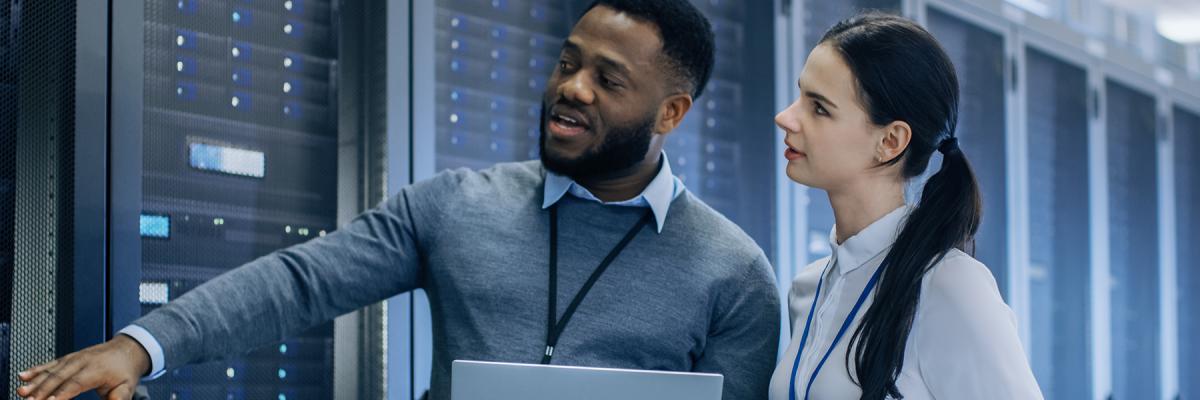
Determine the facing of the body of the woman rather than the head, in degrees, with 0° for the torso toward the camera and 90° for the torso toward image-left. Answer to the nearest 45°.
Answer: approximately 45°

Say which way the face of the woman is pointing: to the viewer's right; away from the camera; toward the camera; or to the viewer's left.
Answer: to the viewer's left
